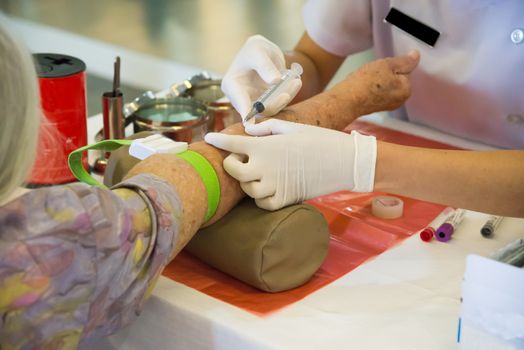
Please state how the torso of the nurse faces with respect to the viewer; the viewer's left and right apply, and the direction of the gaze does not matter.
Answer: facing the viewer and to the left of the viewer

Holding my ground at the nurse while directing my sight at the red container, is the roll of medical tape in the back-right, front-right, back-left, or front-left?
front-left

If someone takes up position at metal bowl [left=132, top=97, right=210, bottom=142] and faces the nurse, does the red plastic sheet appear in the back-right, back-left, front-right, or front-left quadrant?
front-right
